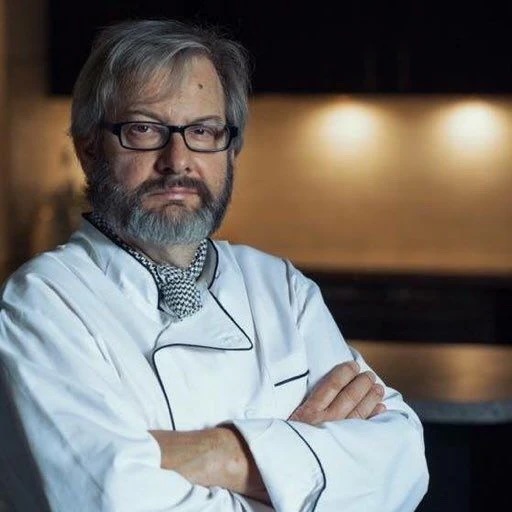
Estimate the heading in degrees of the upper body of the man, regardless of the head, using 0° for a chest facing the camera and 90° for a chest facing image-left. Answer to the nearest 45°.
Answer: approximately 315°

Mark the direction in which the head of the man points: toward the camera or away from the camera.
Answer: toward the camera
